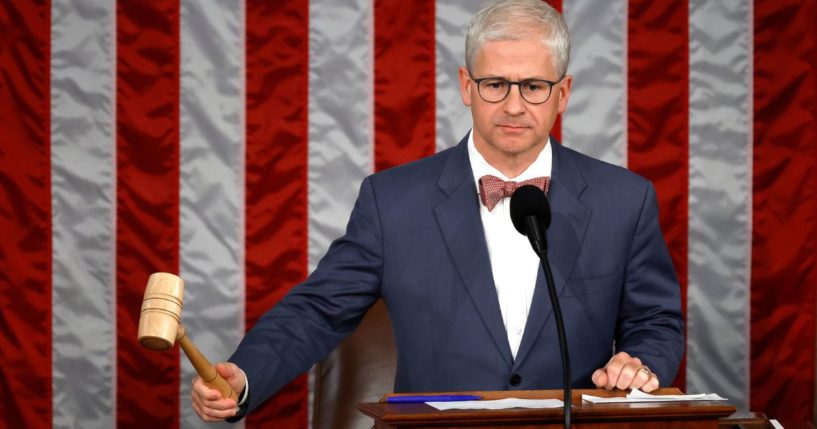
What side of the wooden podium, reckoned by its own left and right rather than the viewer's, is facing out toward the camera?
front

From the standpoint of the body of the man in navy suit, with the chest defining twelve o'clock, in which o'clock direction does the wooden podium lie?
The wooden podium is roughly at 12 o'clock from the man in navy suit.

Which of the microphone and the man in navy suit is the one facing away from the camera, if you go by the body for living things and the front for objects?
the microphone

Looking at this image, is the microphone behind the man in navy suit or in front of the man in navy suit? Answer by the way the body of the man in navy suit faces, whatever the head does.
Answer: in front

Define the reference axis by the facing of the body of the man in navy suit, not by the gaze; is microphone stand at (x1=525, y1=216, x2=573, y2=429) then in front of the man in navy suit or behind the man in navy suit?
in front

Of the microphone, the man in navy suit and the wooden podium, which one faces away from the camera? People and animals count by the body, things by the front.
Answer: the microphone

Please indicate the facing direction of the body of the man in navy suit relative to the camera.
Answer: toward the camera

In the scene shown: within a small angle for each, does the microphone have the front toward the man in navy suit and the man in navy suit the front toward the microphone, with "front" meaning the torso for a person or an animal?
yes

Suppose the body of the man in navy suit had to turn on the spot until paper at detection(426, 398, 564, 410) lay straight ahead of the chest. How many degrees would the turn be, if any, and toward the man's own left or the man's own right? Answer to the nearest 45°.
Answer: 0° — they already face it

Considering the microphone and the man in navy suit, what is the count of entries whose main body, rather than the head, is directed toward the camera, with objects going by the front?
1

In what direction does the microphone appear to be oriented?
away from the camera
